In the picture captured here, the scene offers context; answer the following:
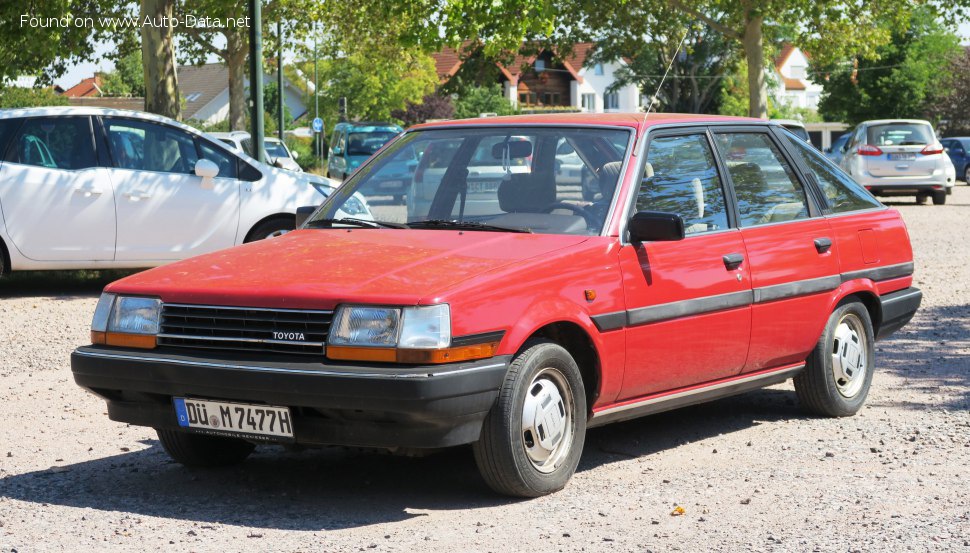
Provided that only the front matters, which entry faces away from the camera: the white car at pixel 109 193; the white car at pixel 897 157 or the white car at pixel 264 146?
the white car at pixel 897 157

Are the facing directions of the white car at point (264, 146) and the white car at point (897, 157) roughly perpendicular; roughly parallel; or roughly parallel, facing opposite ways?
roughly perpendicular

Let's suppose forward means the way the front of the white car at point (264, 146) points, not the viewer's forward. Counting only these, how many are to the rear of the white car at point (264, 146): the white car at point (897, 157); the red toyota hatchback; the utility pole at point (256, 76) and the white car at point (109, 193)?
0

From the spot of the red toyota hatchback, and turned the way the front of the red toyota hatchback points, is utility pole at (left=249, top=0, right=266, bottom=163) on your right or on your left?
on your right

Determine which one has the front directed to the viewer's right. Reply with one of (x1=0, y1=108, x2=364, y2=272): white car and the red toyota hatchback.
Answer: the white car

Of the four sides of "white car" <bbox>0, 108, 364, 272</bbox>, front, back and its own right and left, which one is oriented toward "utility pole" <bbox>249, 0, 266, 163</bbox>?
left

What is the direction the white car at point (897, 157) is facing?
away from the camera

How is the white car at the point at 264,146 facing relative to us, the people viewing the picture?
facing the viewer and to the right of the viewer

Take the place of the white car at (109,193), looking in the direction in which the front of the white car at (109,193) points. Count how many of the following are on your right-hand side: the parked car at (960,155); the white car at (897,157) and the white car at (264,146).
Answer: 0

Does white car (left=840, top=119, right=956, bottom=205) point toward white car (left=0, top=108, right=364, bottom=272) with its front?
no

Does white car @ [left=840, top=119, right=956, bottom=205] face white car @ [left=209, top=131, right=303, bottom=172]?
no

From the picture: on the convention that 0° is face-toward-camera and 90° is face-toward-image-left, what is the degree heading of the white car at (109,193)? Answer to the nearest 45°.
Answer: approximately 270°

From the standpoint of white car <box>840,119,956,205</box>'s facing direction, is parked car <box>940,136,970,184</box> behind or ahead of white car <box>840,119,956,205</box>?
ahead

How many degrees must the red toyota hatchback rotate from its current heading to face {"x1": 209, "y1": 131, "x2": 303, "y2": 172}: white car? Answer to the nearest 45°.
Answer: approximately 135° to its right

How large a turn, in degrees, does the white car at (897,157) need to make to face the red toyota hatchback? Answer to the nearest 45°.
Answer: approximately 180°
